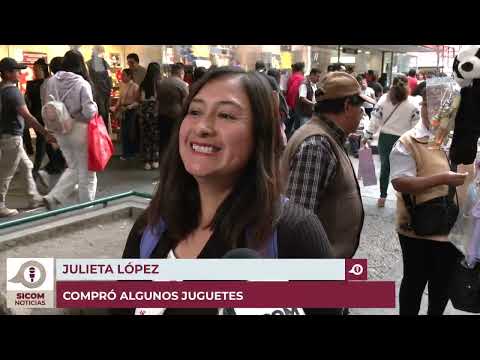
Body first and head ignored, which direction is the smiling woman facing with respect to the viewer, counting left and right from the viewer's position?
facing the viewer and to the left of the viewer

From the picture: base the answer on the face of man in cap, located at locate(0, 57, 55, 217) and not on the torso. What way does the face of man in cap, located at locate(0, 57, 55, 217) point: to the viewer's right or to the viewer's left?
to the viewer's right

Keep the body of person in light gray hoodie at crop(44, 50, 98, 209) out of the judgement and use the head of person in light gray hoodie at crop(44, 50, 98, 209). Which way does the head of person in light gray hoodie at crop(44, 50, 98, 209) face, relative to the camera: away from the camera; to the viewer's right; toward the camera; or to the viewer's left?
away from the camera

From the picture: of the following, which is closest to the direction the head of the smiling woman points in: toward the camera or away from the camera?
toward the camera

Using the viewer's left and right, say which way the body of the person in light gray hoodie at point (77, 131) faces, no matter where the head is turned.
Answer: facing away from the viewer and to the right of the viewer

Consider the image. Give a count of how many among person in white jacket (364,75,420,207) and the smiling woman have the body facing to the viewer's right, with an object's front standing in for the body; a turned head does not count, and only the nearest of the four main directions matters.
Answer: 0

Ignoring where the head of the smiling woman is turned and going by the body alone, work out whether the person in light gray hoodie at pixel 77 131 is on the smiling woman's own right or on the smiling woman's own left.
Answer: on the smiling woman's own right

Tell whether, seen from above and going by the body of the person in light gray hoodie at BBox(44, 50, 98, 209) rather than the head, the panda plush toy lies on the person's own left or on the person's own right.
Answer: on the person's own right
